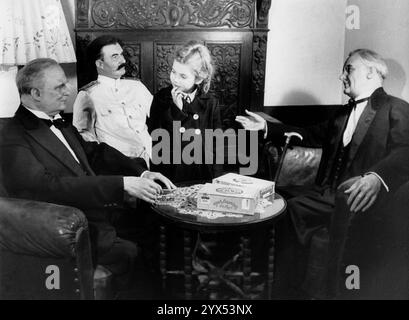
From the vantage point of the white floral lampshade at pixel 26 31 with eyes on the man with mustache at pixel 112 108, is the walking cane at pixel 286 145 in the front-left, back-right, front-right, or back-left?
front-right

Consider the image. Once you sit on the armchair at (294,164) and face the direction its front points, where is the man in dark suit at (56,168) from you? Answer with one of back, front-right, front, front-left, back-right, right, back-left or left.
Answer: front

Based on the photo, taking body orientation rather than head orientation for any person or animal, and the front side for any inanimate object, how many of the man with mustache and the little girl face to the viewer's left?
0

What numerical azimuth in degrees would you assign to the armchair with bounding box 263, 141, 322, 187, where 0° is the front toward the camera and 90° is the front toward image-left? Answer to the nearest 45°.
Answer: approximately 45°

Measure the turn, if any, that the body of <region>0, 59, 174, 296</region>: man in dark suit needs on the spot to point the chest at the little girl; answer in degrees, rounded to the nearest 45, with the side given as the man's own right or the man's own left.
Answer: approximately 90° to the man's own left

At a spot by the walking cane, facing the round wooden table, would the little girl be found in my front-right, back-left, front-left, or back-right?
front-right

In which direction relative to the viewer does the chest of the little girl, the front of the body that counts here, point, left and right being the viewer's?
facing the viewer

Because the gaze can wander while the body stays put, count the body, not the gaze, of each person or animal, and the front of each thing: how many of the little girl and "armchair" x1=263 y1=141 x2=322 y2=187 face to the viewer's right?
0

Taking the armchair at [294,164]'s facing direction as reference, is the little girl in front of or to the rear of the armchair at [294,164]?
in front

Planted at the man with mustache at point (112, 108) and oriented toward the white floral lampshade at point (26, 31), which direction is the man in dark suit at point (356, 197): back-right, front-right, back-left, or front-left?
back-left

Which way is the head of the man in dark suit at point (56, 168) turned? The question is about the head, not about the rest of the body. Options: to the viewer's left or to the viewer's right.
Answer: to the viewer's right

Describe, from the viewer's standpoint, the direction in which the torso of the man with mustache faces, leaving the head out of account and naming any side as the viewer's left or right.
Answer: facing the viewer and to the right of the viewer

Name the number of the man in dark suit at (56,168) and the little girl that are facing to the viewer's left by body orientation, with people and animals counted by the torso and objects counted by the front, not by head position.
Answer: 0

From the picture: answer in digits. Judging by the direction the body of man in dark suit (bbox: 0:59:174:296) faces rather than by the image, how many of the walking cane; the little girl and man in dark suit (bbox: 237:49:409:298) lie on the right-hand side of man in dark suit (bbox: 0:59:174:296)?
0

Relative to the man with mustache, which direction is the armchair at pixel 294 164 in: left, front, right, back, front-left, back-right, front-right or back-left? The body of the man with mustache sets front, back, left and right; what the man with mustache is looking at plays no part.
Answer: front-left

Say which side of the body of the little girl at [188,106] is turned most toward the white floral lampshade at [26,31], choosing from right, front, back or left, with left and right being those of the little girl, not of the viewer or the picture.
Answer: right
